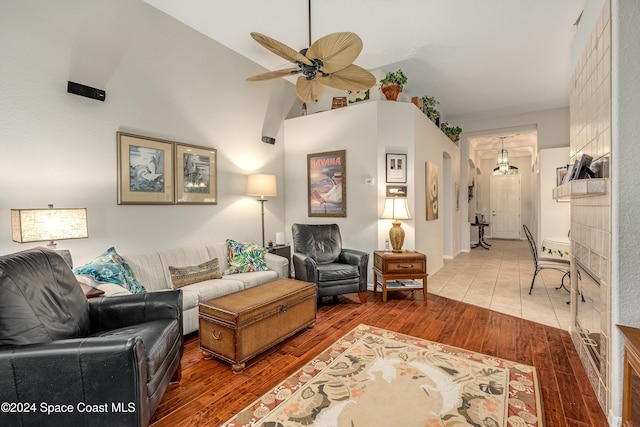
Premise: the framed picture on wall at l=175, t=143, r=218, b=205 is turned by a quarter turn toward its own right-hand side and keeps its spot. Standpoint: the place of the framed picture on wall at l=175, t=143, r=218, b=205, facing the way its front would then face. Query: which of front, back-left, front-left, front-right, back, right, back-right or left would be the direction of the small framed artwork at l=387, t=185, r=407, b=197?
back-left

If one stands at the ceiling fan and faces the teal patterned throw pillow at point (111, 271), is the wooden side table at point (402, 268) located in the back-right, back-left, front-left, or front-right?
back-right

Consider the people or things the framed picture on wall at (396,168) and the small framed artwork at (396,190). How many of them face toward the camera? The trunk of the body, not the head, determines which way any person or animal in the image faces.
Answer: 2

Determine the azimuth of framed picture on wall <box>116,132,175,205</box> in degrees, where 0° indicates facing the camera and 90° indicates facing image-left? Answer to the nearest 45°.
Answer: approximately 315°

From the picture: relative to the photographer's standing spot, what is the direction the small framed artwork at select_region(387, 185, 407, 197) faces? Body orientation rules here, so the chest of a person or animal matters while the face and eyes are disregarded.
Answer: facing the viewer

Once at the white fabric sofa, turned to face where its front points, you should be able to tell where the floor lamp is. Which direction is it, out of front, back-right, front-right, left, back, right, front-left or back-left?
left

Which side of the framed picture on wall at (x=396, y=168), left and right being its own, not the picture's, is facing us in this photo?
front

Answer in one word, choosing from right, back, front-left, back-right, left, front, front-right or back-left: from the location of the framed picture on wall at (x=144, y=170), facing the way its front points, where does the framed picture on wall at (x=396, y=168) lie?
front-left

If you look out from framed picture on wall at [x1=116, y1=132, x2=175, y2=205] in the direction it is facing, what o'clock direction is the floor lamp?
The floor lamp is roughly at 10 o'clock from the framed picture on wall.

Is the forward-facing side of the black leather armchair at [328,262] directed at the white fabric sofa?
no

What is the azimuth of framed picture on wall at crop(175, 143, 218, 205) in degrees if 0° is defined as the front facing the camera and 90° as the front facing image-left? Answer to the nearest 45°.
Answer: approximately 315°

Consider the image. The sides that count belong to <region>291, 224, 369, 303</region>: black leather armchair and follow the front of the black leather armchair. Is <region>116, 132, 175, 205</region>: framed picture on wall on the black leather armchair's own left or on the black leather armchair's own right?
on the black leather armchair's own right

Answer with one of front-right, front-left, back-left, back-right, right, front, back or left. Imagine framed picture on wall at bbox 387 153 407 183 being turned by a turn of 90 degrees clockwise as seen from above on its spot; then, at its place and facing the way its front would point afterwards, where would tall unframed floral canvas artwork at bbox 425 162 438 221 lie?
back-right

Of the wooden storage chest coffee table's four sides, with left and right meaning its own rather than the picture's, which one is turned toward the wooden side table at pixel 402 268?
left

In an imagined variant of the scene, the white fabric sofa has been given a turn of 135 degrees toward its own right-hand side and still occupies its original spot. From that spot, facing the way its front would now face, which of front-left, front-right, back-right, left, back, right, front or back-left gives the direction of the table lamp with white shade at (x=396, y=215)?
back

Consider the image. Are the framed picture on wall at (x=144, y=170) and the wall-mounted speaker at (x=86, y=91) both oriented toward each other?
no

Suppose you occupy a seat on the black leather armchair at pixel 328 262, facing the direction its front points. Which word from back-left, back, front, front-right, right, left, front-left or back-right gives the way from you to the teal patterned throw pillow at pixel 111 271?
right
